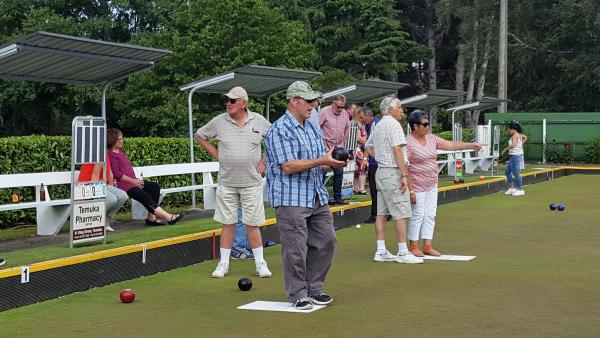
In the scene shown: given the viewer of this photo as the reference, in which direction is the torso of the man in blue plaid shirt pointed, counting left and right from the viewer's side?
facing the viewer and to the right of the viewer

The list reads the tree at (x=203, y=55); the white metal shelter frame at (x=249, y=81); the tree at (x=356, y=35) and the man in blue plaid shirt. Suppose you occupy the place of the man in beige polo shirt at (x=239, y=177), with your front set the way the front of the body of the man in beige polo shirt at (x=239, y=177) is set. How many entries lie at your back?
3

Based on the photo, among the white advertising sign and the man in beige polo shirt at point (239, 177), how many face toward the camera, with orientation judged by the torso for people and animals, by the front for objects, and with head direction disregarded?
2

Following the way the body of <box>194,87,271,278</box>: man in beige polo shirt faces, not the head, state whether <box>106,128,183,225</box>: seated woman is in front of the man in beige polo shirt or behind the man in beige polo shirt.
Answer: behind

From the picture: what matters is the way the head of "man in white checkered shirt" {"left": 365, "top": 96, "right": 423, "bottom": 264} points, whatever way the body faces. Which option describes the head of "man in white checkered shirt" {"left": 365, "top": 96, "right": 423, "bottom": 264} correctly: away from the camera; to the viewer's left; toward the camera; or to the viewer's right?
to the viewer's right

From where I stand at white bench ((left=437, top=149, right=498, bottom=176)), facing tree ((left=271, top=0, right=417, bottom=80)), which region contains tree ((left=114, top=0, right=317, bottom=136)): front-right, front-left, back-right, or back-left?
front-left

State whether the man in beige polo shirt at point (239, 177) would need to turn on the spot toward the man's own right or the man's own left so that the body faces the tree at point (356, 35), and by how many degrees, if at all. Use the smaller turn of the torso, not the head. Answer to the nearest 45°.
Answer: approximately 180°

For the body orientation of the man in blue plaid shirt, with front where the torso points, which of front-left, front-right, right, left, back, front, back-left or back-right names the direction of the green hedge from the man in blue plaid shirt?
back

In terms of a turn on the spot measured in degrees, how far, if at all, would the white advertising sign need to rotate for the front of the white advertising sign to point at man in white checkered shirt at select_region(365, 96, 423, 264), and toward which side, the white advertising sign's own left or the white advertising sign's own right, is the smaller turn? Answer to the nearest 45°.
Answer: approximately 90° to the white advertising sign's own left

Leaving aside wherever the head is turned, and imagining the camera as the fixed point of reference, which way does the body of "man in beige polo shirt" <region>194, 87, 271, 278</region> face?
toward the camera

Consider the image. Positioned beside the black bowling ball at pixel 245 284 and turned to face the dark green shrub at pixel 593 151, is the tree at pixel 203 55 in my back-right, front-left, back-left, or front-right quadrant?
front-left
